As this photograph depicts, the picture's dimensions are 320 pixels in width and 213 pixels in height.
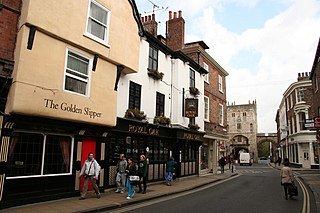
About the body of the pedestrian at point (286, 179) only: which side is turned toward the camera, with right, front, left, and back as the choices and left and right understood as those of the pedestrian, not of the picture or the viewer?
back

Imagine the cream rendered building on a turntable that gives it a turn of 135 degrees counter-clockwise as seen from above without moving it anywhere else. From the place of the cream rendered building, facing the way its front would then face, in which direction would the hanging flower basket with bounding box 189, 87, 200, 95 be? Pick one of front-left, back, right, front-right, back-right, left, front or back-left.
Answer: front-right

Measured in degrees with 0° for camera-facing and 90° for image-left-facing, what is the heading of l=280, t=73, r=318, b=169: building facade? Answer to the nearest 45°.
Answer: approximately 45°

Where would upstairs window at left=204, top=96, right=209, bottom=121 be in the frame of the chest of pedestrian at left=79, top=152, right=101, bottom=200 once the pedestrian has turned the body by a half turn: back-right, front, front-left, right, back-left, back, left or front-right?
front-right

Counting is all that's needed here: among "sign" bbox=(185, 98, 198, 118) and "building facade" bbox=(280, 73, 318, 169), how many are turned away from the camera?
0

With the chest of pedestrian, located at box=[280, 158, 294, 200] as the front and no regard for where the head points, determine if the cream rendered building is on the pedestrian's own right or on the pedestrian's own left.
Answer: on the pedestrian's own left
